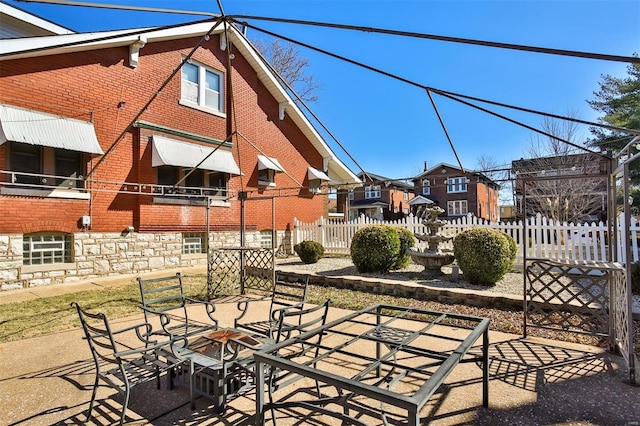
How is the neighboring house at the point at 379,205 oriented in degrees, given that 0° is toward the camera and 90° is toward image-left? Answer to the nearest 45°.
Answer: approximately 45°

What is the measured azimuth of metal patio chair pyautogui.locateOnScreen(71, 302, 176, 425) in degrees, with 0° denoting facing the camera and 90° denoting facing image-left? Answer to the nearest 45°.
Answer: approximately 225°

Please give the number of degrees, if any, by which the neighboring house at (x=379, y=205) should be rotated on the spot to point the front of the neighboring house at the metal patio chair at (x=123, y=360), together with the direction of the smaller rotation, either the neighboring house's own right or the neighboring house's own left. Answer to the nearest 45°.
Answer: approximately 45° to the neighboring house's own left

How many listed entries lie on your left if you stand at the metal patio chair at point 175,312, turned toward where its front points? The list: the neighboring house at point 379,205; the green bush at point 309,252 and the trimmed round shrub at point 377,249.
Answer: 3

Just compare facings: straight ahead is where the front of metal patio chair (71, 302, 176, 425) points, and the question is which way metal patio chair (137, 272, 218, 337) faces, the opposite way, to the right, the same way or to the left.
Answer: to the right

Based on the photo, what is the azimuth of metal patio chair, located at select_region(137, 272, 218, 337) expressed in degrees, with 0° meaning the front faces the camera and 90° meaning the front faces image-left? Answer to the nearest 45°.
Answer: approximately 315°
